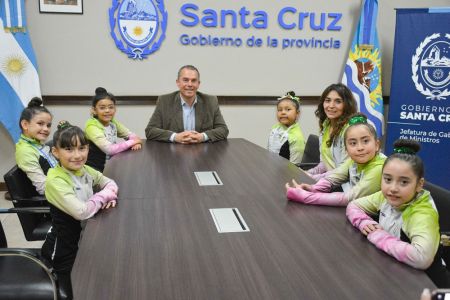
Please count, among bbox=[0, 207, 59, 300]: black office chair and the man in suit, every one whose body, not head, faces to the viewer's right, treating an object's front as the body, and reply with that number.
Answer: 1

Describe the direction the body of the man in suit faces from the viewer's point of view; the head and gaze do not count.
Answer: toward the camera

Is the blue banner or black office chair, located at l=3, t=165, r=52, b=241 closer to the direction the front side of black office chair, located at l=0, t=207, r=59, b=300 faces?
the blue banner

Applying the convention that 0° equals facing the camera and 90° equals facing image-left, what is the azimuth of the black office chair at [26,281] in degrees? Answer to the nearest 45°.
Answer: approximately 270°

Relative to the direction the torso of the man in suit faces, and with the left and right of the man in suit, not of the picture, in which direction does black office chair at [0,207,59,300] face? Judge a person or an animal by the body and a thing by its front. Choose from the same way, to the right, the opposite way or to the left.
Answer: to the left

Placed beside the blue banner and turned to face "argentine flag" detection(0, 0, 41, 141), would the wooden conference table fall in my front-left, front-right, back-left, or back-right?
front-left

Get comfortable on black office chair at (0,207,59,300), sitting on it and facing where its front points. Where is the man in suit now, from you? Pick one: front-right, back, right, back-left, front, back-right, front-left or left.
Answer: front-left

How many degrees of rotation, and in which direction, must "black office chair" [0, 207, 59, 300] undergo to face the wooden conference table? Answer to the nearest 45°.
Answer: approximately 45° to its right

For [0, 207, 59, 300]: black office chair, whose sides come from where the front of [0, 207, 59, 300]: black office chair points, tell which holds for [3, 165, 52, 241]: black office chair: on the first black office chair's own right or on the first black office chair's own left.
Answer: on the first black office chair's own left

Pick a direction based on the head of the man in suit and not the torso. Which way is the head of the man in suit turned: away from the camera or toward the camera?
toward the camera

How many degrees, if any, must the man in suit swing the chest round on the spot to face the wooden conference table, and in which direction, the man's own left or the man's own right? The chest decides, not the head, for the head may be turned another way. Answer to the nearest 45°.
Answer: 0° — they already face it

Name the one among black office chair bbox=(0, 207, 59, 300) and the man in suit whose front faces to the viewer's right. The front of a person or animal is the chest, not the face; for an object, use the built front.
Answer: the black office chair

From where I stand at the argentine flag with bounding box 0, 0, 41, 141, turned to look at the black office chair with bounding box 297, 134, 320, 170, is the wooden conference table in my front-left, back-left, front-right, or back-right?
front-right

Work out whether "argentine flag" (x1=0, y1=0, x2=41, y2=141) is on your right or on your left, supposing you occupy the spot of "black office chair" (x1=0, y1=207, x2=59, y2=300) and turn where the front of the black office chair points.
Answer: on your left

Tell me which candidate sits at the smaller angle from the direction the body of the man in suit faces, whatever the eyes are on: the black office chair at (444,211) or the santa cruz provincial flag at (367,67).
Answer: the black office chair

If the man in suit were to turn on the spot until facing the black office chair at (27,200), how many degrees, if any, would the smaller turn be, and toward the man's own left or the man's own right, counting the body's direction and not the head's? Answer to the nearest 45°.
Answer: approximately 45° to the man's own right

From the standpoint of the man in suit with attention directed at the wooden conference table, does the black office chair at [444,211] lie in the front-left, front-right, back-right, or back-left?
front-left
